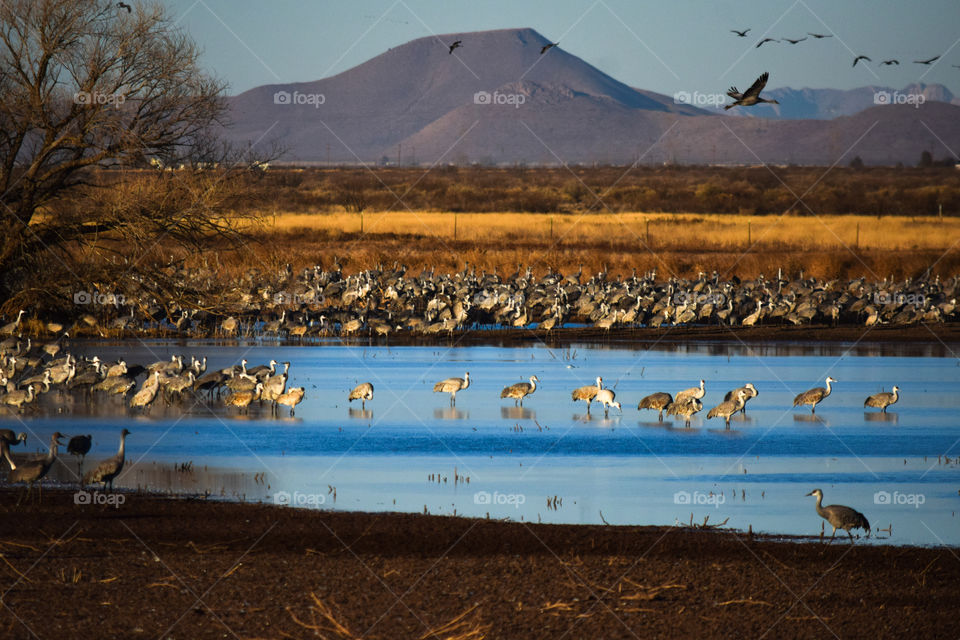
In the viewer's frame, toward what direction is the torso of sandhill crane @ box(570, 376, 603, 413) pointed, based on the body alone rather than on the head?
to the viewer's right

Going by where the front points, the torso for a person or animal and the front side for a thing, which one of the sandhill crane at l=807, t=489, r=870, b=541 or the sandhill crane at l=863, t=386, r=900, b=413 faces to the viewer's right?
the sandhill crane at l=863, t=386, r=900, b=413

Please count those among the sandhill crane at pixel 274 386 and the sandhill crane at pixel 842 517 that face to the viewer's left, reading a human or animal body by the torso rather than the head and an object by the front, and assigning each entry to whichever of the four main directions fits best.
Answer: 1

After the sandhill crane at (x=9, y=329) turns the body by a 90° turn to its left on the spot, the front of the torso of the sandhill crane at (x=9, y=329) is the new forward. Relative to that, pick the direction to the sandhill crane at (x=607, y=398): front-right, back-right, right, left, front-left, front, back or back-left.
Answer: back-right

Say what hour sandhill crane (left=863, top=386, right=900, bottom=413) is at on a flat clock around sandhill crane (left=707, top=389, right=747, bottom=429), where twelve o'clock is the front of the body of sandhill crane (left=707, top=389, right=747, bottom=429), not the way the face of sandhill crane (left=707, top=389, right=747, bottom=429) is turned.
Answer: sandhill crane (left=863, top=386, right=900, bottom=413) is roughly at 11 o'clock from sandhill crane (left=707, top=389, right=747, bottom=429).

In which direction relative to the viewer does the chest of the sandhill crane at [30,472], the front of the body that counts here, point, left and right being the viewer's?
facing to the right of the viewer

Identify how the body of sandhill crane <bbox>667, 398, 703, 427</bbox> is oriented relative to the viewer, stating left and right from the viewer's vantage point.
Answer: facing to the right of the viewer

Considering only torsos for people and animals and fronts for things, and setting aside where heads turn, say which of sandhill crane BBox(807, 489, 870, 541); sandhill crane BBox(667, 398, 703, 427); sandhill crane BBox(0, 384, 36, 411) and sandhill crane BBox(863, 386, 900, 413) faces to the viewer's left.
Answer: sandhill crane BBox(807, 489, 870, 541)

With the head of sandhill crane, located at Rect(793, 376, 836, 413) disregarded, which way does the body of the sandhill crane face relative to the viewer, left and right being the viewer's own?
facing to the right of the viewer

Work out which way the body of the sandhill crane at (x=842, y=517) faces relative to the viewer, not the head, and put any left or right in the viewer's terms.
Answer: facing to the left of the viewer

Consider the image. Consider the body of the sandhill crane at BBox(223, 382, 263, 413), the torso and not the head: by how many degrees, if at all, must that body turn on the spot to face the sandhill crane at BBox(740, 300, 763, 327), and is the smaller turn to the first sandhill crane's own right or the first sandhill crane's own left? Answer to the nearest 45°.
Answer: approximately 45° to the first sandhill crane's own left

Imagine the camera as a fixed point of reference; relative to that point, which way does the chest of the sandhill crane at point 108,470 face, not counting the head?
to the viewer's right

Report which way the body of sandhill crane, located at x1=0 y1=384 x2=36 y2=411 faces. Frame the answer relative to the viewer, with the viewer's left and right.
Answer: facing to the right of the viewer

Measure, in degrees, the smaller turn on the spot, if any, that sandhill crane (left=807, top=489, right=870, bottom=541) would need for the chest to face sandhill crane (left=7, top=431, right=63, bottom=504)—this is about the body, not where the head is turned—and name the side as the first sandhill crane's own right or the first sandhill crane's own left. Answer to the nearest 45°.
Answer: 0° — it already faces it
